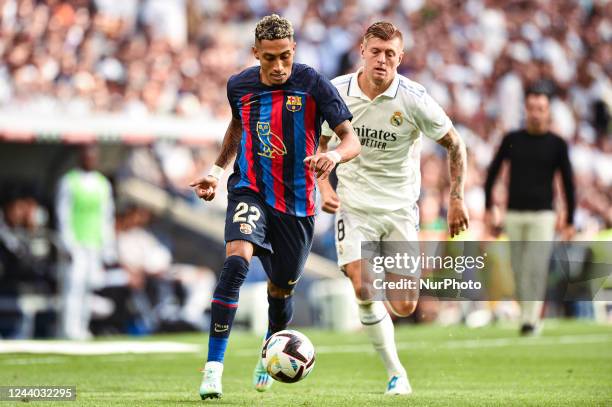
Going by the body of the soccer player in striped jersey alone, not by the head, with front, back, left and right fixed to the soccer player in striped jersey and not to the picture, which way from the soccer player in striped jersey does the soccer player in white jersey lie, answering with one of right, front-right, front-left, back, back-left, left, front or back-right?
back-left

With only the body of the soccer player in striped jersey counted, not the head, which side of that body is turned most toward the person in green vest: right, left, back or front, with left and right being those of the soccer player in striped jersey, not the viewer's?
back

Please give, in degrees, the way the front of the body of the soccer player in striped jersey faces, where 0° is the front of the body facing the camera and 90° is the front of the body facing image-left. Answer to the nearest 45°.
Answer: approximately 0°
